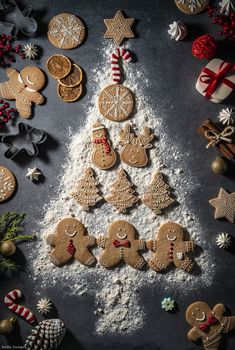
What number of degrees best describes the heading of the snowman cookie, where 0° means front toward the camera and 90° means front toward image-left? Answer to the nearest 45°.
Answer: approximately 0°

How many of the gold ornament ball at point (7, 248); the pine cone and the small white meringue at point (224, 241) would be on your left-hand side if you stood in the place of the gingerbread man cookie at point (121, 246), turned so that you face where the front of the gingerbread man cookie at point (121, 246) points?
1

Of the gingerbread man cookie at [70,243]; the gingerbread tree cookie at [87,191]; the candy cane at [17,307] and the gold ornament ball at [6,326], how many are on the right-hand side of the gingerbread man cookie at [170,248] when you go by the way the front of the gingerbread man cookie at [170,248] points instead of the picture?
4

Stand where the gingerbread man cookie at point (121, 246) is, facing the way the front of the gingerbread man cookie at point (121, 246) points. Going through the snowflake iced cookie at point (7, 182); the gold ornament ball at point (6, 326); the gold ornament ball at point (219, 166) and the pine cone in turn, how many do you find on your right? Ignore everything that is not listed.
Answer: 3

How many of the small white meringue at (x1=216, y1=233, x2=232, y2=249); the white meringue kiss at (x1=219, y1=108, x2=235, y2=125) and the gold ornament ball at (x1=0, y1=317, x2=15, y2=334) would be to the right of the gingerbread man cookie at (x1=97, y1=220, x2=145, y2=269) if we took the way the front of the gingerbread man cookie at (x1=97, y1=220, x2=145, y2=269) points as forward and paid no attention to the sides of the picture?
1

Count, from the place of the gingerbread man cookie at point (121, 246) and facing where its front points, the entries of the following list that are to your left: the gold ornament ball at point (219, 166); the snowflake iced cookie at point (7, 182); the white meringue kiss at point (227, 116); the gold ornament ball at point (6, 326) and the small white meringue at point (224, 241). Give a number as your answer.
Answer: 3

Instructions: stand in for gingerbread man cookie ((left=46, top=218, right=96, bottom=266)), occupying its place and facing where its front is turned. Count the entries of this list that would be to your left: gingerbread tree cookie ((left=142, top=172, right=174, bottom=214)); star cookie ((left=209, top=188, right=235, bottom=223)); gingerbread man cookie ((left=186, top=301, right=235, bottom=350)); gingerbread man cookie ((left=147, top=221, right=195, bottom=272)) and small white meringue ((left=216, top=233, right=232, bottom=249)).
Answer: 5

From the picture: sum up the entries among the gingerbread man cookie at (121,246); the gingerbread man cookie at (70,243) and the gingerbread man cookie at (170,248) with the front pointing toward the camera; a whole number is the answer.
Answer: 3

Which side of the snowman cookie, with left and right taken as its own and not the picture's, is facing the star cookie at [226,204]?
left
